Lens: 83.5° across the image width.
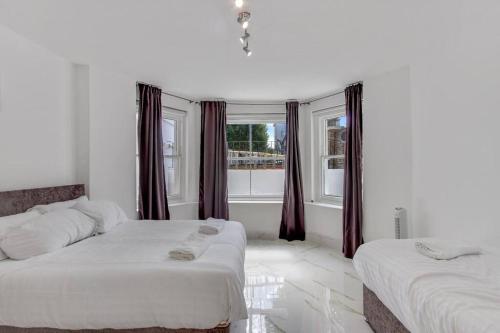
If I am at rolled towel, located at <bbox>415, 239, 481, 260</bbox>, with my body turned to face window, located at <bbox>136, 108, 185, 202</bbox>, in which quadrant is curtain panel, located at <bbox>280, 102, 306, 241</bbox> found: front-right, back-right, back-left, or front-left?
front-right

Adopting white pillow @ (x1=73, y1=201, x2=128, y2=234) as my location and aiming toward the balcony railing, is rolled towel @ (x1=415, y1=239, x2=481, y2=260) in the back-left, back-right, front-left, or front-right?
front-right

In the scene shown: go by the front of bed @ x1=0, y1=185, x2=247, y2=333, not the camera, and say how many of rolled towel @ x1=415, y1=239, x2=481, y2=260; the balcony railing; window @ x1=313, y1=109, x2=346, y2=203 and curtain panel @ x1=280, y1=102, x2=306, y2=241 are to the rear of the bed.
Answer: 0

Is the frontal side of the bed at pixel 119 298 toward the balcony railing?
no

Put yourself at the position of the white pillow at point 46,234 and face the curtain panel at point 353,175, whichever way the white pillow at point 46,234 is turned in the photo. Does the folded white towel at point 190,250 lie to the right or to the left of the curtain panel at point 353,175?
right

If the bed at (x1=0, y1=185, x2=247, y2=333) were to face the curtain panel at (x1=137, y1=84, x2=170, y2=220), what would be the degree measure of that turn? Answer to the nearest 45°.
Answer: approximately 90° to its left

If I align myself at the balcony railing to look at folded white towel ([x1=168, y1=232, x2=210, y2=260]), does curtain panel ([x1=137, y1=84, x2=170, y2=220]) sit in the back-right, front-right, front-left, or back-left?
front-right

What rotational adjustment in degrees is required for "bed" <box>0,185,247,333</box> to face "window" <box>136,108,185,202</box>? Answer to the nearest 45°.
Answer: approximately 90° to its left

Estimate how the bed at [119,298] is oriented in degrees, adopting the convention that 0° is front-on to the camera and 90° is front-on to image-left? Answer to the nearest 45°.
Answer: approximately 270°

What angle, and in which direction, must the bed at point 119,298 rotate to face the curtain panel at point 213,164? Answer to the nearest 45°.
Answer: approximately 45° to its left
